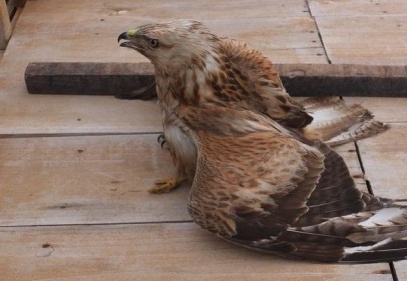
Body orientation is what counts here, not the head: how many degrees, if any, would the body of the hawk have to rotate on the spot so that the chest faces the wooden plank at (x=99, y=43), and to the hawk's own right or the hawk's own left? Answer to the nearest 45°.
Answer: approximately 45° to the hawk's own right

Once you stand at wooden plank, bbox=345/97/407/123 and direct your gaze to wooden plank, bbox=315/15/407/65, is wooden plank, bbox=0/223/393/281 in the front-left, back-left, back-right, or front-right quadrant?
back-left

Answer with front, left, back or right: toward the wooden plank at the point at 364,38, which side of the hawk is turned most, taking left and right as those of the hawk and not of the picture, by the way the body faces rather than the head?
right

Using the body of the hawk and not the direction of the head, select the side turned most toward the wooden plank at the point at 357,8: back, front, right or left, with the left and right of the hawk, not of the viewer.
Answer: right

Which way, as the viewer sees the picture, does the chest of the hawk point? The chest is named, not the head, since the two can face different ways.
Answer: to the viewer's left

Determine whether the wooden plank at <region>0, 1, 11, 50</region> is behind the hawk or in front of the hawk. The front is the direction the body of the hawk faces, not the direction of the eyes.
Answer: in front
